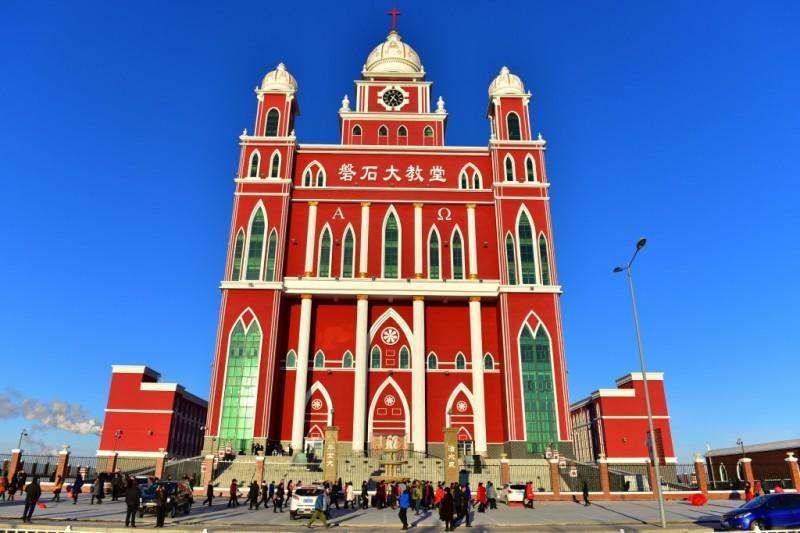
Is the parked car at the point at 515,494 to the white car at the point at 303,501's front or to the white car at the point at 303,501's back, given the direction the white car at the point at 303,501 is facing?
to the back

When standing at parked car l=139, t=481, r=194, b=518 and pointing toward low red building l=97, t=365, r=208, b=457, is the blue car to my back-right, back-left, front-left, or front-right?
back-right

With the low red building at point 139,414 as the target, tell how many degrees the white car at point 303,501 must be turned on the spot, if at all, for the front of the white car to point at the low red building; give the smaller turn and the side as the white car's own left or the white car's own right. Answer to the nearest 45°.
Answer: approximately 45° to the white car's own left

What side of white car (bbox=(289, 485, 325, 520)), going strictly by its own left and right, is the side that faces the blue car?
right

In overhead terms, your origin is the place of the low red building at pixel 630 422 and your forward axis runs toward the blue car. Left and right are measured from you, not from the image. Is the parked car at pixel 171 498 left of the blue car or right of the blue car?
right

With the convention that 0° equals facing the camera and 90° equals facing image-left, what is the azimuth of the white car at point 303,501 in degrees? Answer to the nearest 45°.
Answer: approximately 180°

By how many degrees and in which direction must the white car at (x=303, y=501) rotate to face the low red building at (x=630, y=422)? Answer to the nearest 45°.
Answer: approximately 45° to its right
